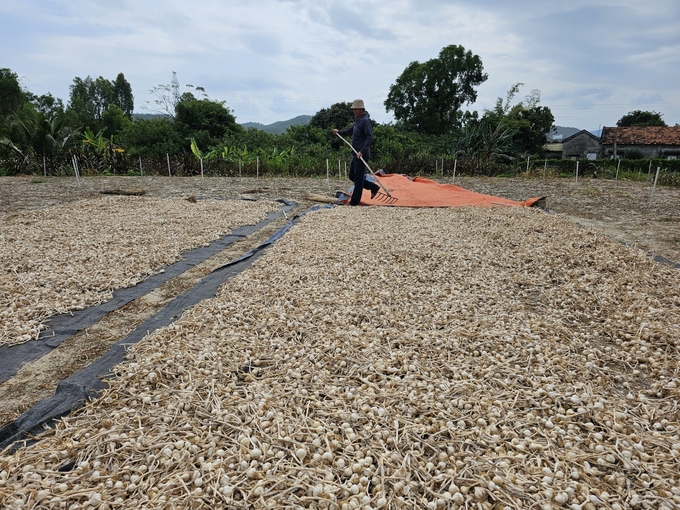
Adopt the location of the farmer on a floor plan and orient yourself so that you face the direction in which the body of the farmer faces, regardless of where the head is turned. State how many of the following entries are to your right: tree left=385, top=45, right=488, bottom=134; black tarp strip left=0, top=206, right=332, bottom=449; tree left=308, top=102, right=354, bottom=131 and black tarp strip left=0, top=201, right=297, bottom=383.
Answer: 2

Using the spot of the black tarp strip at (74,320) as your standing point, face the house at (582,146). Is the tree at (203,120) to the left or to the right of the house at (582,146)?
left

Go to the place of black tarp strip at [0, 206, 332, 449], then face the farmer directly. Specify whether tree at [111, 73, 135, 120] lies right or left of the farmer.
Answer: left

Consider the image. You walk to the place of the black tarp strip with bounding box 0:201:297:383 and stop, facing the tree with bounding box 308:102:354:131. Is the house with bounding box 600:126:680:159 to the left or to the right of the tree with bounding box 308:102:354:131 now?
right
